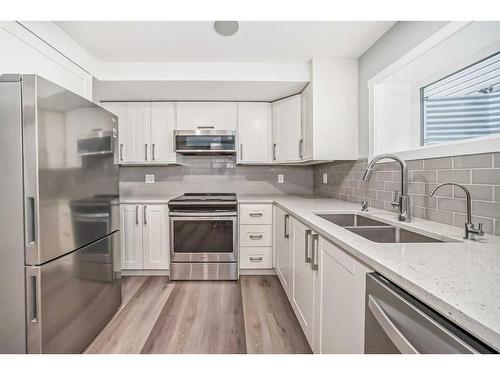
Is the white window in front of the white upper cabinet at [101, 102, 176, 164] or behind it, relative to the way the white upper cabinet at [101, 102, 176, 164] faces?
in front

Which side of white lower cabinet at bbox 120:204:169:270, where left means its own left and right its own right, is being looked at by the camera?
front

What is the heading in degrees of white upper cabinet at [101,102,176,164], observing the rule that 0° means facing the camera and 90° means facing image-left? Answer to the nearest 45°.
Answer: approximately 0°

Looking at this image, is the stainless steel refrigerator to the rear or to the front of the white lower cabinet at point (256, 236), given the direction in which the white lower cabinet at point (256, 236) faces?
to the front

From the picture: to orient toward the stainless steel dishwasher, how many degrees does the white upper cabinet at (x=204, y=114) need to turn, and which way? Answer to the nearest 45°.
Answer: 0° — it already faces it

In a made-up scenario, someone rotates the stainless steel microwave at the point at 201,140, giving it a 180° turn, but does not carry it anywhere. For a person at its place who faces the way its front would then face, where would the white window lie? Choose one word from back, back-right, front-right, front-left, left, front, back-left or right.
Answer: back-right

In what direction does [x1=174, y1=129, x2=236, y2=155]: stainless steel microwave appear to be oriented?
toward the camera

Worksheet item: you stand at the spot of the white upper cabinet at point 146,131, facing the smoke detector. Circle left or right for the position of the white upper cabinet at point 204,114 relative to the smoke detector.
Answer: left

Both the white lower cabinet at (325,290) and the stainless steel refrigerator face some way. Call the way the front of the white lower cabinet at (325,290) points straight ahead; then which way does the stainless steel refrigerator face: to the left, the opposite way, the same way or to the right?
the opposite way

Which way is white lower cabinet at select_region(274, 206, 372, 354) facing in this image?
to the viewer's left

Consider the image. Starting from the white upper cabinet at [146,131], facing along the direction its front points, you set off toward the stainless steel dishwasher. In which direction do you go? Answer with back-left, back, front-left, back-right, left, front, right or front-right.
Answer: front

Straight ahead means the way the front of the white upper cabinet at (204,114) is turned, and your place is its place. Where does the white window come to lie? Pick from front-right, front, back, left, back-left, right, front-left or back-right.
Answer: front-left

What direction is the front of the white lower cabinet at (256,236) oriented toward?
toward the camera

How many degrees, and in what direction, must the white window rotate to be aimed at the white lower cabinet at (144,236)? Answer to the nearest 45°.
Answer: approximately 45° to its right

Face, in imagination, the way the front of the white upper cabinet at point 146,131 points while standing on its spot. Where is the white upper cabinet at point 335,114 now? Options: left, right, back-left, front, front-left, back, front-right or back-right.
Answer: front-left

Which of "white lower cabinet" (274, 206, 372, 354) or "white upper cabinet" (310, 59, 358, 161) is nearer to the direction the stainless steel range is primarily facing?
the white lower cabinet
